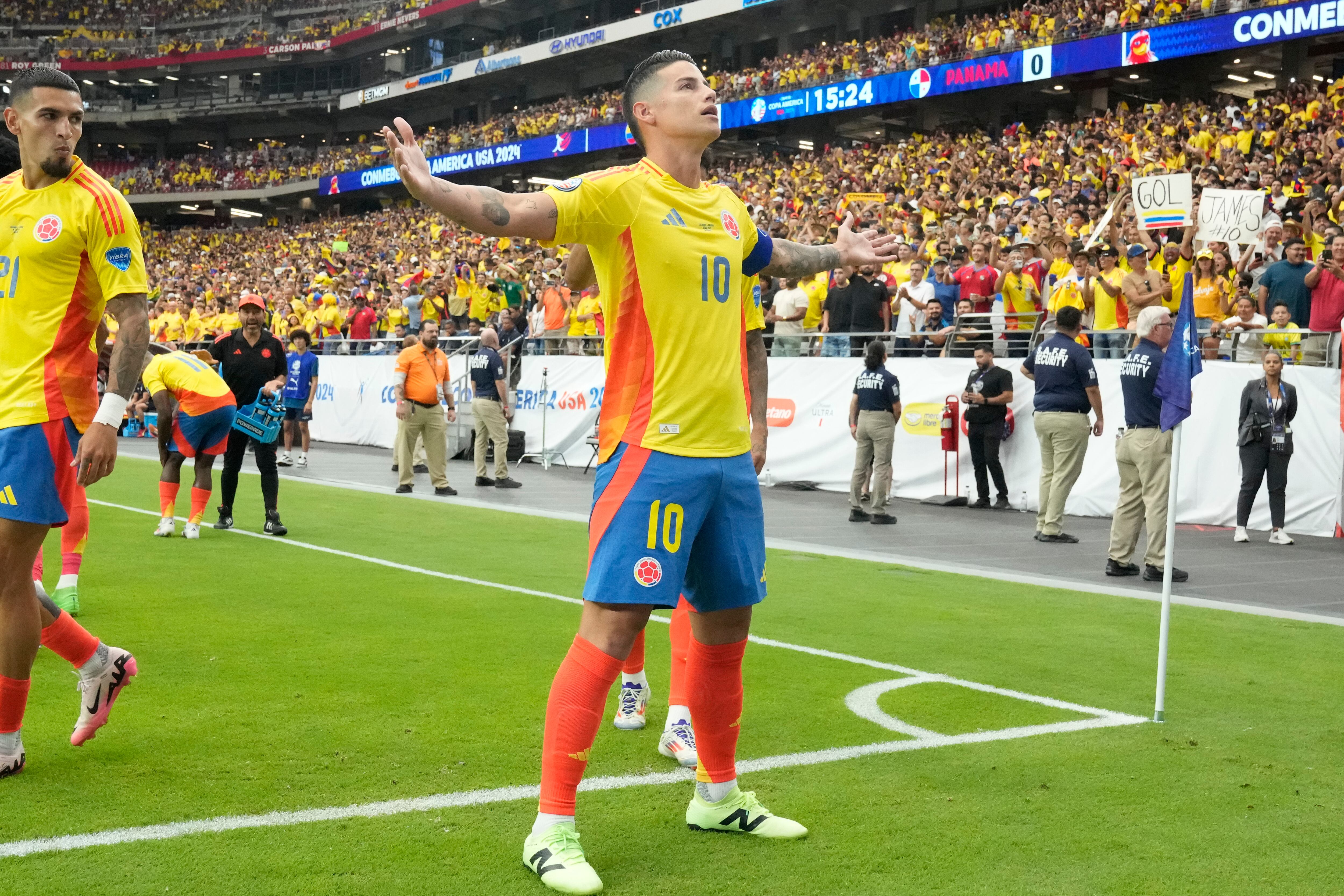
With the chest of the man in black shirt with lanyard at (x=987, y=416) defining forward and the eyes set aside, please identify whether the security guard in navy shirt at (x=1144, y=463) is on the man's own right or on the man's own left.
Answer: on the man's own left

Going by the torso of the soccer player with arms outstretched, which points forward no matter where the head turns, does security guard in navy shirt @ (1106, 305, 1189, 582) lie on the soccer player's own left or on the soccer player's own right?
on the soccer player's own left

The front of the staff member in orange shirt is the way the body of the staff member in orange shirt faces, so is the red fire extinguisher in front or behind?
in front

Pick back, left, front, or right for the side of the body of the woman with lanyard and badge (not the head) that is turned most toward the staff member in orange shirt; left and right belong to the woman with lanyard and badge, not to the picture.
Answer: right

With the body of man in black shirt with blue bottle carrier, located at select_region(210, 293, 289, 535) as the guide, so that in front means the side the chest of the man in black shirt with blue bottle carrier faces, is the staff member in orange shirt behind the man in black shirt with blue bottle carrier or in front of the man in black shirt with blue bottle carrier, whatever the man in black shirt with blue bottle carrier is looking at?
behind

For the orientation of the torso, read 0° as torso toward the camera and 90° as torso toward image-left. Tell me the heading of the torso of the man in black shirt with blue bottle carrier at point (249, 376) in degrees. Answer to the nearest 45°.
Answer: approximately 0°

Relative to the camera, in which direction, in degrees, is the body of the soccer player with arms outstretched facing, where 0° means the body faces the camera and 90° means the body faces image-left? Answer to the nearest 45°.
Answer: approximately 315°

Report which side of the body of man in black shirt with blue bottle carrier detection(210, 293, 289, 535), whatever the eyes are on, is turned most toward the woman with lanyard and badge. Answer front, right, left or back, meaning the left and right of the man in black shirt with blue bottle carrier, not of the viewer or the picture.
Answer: left
